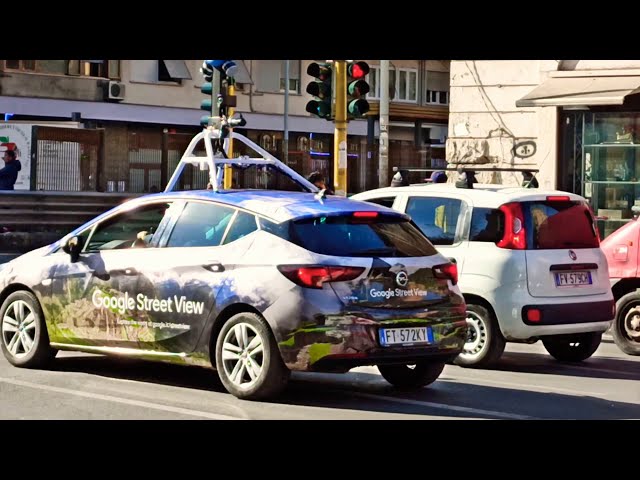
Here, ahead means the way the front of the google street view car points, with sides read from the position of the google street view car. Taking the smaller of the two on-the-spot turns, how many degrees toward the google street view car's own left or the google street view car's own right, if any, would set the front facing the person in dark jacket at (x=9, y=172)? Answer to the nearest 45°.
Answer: approximately 45° to the google street view car's own right

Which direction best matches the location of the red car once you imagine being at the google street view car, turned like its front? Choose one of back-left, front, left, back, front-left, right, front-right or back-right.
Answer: right

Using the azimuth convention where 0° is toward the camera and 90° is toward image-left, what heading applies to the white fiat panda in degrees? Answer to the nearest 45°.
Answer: approximately 135°

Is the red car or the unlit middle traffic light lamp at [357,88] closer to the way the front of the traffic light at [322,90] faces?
the red car

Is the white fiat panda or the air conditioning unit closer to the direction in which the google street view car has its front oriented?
the air conditioning unit

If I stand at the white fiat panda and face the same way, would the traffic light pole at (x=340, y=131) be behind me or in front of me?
in front

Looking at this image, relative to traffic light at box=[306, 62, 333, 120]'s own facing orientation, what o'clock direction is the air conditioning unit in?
The air conditioning unit is roughly at 4 o'clock from the traffic light.

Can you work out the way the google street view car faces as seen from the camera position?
facing away from the viewer and to the left of the viewer

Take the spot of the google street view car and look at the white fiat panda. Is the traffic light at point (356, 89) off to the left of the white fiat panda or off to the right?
left

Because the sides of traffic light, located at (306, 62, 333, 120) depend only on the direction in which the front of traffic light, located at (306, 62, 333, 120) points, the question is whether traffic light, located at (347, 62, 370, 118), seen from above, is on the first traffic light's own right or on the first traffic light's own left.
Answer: on the first traffic light's own left

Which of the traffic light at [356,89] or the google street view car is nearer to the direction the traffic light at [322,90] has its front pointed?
the google street view car

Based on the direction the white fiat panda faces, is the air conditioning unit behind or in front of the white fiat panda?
in front
